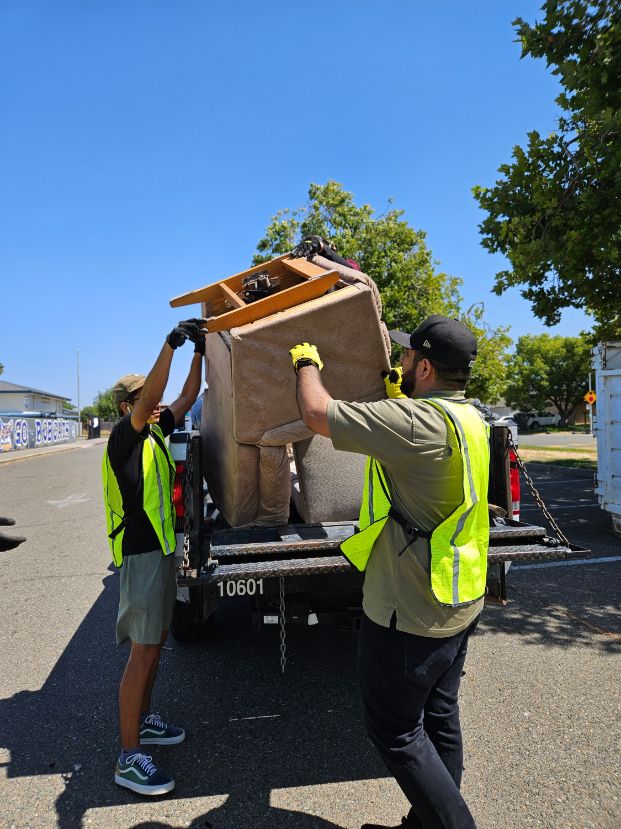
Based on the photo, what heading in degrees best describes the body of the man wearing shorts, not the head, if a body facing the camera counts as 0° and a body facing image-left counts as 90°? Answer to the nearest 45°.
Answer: approximately 270°

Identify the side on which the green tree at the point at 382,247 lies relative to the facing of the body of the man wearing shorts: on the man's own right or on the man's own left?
on the man's own left

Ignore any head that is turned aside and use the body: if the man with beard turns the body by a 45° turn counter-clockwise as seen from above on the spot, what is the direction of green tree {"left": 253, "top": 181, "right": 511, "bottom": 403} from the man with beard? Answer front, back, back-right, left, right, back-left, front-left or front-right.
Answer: right

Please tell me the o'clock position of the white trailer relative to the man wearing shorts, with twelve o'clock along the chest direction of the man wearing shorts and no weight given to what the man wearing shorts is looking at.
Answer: The white trailer is roughly at 11 o'clock from the man wearing shorts.

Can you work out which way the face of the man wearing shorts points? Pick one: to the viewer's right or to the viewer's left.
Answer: to the viewer's right

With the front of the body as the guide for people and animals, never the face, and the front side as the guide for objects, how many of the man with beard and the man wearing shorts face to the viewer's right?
1

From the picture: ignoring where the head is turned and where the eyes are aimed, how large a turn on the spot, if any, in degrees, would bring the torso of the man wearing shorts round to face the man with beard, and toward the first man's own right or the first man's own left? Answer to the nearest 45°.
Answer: approximately 45° to the first man's own right

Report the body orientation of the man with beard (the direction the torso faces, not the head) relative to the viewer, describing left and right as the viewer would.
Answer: facing away from the viewer and to the left of the viewer

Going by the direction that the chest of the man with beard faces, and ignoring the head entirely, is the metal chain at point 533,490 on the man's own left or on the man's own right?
on the man's own right

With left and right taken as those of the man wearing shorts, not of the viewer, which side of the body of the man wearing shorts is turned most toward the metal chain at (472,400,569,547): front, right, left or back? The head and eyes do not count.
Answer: front

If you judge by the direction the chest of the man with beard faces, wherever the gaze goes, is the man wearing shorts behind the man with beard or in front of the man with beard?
in front
